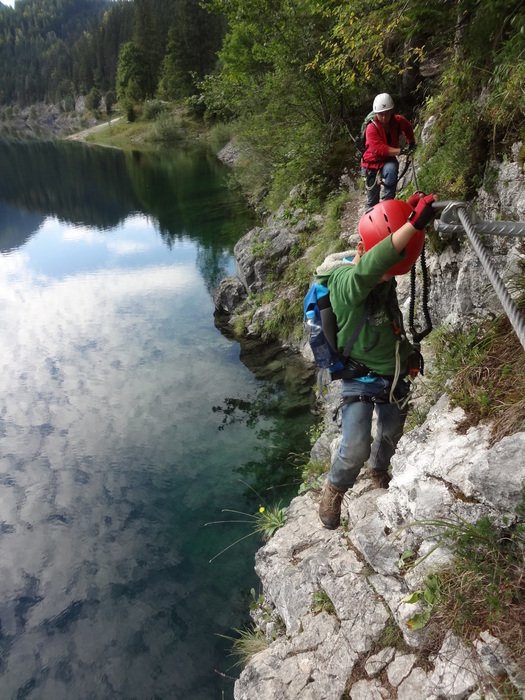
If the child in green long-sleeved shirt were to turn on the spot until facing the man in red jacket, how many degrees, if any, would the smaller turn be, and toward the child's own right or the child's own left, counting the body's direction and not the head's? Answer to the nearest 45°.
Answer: approximately 135° to the child's own left

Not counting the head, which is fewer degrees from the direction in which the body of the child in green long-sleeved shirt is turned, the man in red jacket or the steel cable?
the steel cable

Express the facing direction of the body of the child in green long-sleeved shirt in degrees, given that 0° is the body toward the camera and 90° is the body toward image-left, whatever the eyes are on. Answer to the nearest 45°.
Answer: approximately 315°
